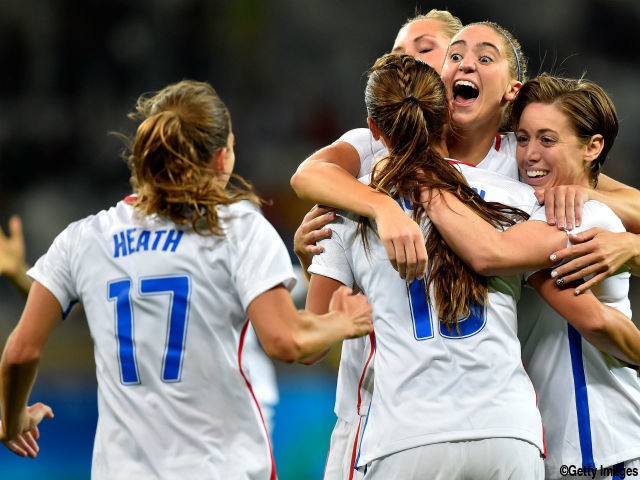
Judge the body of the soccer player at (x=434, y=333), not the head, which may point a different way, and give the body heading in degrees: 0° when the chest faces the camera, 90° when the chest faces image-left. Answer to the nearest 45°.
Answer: approximately 180°

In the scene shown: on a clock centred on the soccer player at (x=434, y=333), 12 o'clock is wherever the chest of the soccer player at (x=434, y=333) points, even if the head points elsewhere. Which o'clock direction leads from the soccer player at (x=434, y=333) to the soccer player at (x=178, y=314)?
the soccer player at (x=178, y=314) is roughly at 9 o'clock from the soccer player at (x=434, y=333).

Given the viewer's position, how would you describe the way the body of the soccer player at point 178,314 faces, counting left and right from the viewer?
facing away from the viewer and to the right of the viewer

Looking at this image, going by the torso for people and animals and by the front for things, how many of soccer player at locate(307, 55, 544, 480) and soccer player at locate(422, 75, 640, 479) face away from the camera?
1

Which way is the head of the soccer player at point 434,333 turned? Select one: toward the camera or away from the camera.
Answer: away from the camera

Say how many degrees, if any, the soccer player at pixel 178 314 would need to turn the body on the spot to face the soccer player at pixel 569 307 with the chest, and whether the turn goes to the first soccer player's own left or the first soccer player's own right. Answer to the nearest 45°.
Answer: approximately 45° to the first soccer player's own right

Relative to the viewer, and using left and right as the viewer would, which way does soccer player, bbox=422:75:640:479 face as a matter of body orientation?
facing to the left of the viewer

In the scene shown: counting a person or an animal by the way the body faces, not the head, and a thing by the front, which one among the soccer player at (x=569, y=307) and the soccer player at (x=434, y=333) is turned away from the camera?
the soccer player at (x=434, y=333)

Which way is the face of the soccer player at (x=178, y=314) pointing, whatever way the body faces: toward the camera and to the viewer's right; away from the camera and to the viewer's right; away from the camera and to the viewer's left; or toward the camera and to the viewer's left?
away from the camera and to the viewer's right
